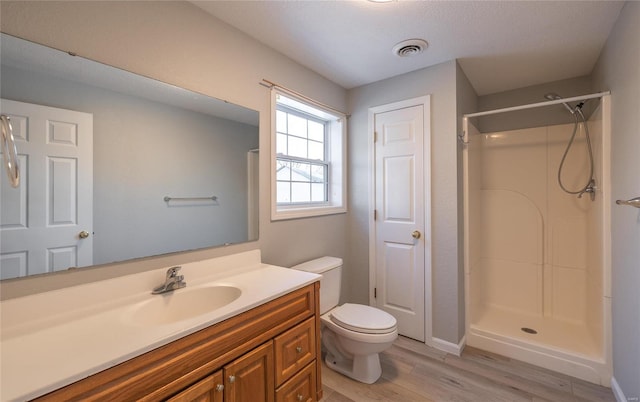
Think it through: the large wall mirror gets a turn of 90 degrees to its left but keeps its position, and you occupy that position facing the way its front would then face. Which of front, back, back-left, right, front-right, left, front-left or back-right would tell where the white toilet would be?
front-right

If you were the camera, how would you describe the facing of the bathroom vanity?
facing the viewer and to the right of the viewer

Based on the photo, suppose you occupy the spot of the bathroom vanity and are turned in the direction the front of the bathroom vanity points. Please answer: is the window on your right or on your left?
on your left

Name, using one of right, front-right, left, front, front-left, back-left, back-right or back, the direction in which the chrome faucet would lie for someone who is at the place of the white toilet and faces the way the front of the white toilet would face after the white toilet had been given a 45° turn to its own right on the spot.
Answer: front-right

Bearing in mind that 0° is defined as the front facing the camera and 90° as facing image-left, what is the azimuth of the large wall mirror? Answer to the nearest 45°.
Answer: approximately 315°

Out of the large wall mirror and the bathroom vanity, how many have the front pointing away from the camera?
0

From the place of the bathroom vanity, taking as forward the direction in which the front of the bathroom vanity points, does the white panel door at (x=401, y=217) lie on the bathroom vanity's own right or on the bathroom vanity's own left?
on the bathroom vanity's own left
